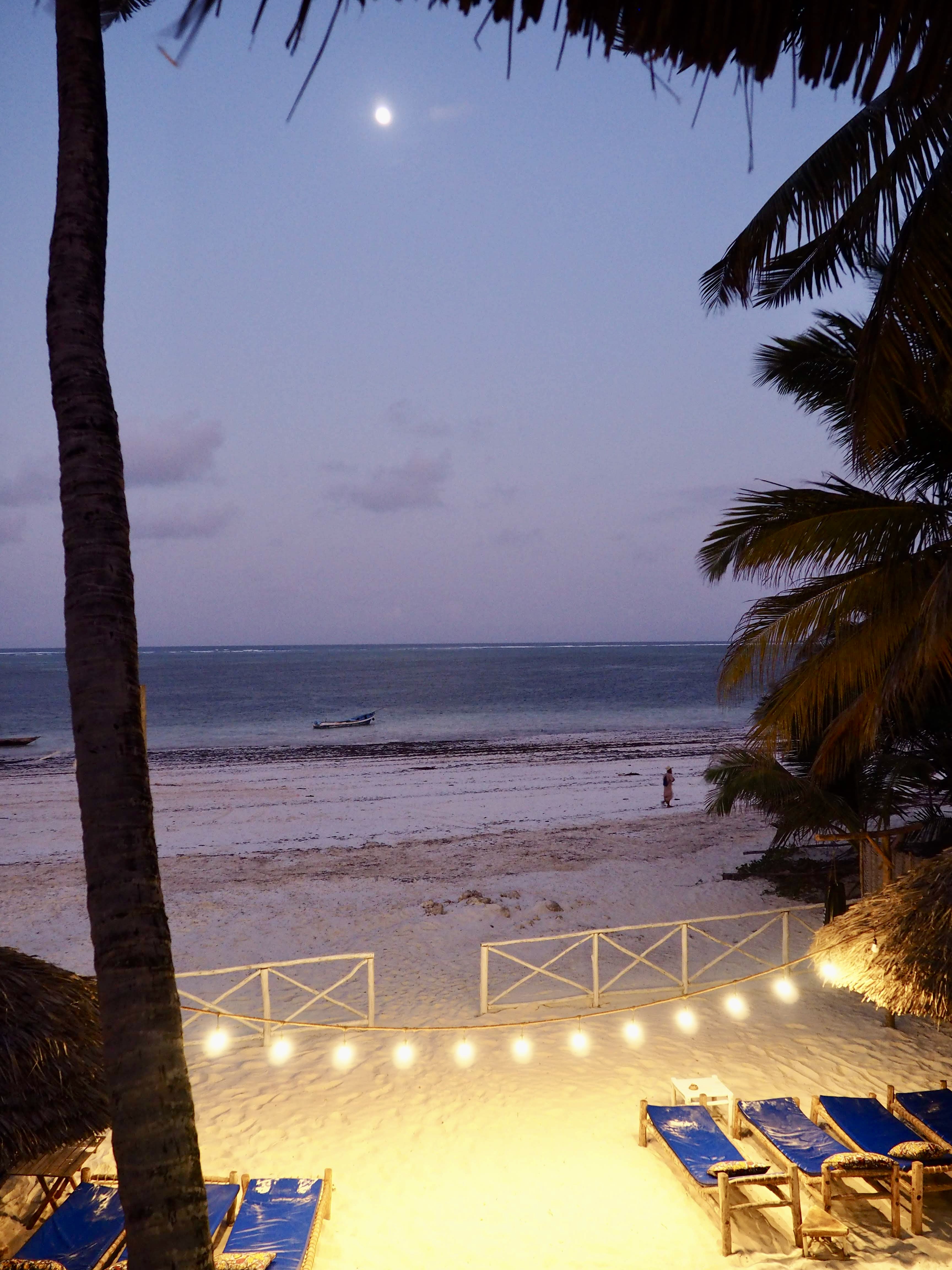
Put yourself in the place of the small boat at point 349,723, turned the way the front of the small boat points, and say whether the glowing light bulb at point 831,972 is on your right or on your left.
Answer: on your right

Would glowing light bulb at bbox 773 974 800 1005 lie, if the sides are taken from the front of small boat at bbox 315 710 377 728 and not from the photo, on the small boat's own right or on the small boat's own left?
on the small boat's own right

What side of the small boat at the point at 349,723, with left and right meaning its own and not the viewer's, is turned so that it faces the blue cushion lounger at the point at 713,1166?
right

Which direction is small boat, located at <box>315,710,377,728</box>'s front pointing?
to the viewer's right

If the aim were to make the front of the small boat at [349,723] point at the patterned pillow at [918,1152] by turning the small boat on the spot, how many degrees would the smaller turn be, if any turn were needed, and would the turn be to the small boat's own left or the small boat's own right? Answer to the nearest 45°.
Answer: approximately 90° to the small boat's own right

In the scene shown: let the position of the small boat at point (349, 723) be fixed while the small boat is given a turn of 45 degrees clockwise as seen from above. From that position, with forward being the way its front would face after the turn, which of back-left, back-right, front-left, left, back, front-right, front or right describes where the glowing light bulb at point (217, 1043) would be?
front-right

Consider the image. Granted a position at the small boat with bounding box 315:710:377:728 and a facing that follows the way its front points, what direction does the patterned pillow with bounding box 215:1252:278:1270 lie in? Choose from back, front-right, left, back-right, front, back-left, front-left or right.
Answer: right

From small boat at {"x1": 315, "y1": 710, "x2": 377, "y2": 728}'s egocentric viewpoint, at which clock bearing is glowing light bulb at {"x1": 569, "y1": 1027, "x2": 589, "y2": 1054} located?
The glowing light bulb is roughly at 3 o'clock from the small boat.

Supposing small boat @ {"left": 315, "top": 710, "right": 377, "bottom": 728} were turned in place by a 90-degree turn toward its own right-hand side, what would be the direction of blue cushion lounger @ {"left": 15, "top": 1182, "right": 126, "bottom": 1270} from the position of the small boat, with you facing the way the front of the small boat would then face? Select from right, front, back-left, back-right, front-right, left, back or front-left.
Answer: front

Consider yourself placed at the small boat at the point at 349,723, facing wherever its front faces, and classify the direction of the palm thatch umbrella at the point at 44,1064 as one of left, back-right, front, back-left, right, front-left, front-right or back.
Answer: right

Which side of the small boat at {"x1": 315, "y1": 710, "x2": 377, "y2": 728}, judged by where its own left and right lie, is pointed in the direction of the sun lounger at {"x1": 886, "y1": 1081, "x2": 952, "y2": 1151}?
right

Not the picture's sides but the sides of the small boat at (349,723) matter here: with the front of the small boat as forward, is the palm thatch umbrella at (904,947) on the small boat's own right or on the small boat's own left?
on the small boat's own right

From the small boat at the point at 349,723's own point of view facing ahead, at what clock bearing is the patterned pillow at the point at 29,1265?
The patterned pillow is roughly at 3 o'clock from the small boat.

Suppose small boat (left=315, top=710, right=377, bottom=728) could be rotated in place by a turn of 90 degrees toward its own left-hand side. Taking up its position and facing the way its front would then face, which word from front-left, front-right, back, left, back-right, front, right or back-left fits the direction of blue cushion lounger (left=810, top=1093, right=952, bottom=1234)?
back

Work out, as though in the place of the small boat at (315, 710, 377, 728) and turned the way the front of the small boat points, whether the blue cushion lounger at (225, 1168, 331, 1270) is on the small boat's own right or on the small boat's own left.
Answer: on the small boat's own right
